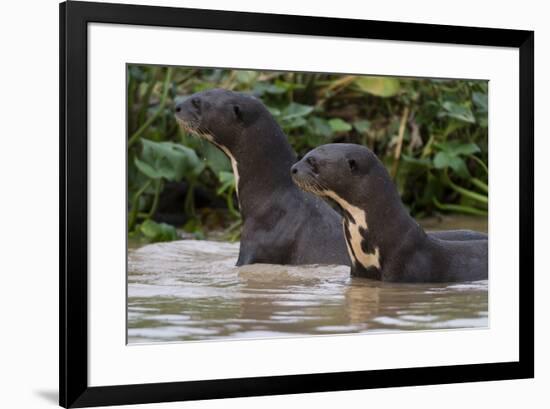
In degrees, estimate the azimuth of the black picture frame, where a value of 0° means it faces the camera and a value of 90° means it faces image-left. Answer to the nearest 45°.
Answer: approximately 315°
